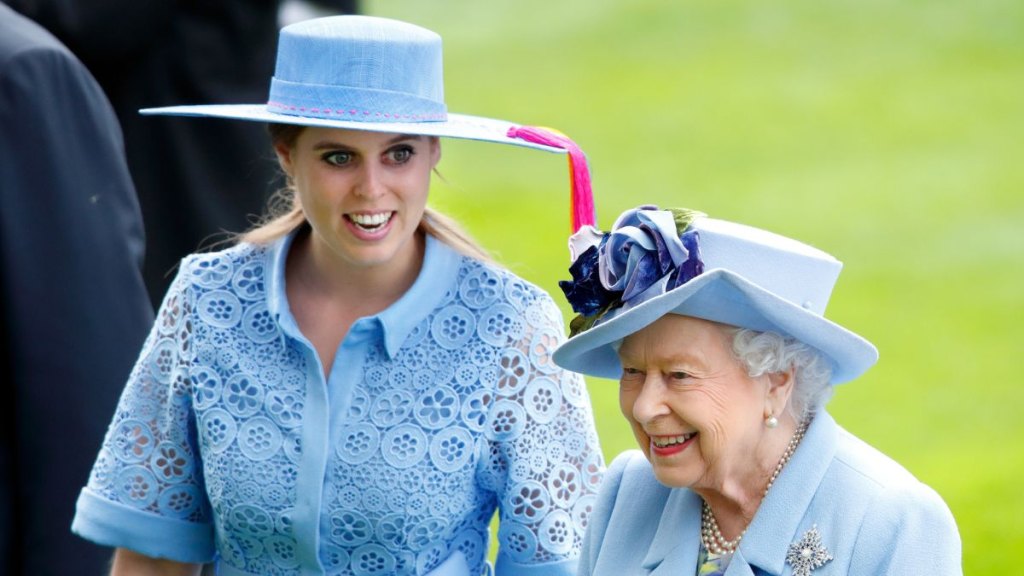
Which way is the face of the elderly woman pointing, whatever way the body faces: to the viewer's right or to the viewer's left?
to the viewer's left

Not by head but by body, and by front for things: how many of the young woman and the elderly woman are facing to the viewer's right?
0

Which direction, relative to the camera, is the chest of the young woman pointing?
toward the camera

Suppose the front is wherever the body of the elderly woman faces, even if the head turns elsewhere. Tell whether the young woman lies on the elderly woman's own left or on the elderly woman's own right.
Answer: on the elderly woman's own right

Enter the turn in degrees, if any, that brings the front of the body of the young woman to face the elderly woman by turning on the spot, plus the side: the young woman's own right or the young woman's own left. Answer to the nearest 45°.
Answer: approximately 45° to the young woman's own left

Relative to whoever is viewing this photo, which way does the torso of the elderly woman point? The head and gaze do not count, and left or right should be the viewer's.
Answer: facing the viewer and to the left of the viewer
